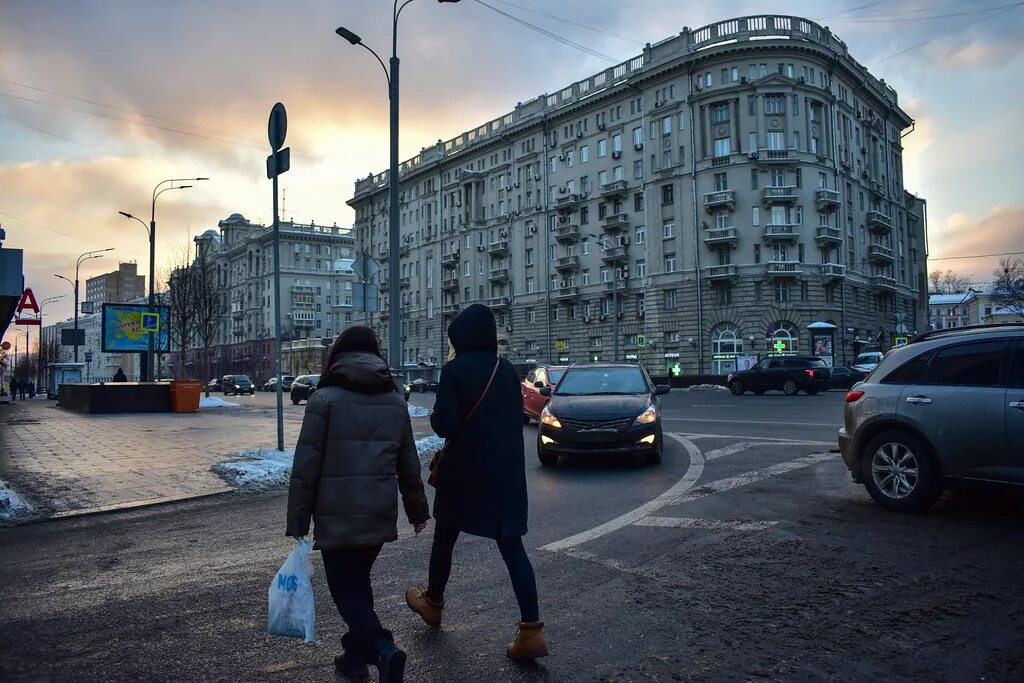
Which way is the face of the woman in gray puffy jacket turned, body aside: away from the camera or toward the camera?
away from the camera

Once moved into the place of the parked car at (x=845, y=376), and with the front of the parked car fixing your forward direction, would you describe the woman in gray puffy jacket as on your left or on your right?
on your left

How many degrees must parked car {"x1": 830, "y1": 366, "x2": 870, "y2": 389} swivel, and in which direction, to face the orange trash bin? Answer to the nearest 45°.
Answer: approximately 45° to its left

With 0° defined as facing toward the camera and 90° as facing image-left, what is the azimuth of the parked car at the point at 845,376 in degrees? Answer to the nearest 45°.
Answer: approximately 90°

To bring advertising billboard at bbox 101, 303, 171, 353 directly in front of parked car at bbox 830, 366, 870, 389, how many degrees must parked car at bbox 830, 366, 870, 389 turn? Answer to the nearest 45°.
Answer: approximately 45° to its left

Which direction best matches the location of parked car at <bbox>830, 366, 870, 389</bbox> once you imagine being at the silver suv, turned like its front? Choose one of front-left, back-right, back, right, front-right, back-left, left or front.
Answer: left

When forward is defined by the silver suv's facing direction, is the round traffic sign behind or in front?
behind

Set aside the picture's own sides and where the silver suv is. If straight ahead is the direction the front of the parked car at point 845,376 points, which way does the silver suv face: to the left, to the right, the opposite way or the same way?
the opposite way

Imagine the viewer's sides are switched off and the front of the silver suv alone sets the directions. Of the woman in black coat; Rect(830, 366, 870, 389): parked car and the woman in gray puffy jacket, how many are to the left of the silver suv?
1

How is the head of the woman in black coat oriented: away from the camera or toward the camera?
away from the camera

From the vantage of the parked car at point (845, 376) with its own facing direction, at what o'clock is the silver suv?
The silver suv is roughly at 9 o'clock from the parked car.

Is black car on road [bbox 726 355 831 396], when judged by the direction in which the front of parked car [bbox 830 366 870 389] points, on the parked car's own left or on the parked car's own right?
on the parked car's own left

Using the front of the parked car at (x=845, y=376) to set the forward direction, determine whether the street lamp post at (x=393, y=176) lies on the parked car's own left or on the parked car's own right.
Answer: on the parked car's own left

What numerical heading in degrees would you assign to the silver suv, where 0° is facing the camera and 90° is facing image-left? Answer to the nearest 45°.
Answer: approximately 270°
